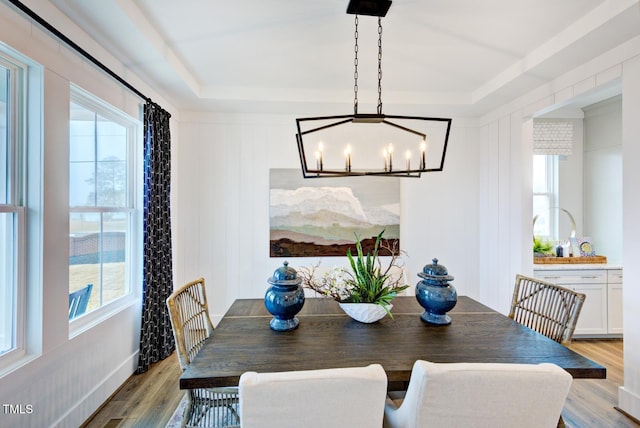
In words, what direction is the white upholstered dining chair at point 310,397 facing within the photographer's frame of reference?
facing away from the viewer

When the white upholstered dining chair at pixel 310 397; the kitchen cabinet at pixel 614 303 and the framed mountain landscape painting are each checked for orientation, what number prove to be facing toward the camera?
2

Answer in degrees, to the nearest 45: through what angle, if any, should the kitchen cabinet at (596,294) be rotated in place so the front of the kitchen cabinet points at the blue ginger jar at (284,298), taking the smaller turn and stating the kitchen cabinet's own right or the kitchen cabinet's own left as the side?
approximately 45° to the kitchen cabinet's own right

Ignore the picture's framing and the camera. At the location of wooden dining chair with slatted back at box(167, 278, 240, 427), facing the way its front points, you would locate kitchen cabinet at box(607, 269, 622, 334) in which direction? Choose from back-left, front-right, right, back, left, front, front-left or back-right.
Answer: front-left

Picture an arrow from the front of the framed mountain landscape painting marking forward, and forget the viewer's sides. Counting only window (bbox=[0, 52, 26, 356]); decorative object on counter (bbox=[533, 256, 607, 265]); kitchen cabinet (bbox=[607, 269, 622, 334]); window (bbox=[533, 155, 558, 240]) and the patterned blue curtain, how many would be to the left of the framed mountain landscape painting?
3

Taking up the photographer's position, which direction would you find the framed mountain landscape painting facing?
facing the viewer

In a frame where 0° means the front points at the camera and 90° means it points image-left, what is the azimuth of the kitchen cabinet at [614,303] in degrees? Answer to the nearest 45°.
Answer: approximately 0°

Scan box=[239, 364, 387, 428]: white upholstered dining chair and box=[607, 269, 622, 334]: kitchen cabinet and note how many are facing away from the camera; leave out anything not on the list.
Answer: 1

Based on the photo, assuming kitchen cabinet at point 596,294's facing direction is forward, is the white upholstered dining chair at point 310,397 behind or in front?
in front

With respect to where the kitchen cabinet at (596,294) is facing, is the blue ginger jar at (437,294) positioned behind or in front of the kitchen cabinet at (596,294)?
in front

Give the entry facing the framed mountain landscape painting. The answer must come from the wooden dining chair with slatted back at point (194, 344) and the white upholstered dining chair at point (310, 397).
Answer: the white upholstered dining chair

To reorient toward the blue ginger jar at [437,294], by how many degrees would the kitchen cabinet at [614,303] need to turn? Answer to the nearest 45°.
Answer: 0° — it already faces it

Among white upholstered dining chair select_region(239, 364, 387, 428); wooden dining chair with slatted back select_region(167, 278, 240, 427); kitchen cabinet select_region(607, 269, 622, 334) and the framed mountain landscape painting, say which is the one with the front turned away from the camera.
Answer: the white upholstered dining chair

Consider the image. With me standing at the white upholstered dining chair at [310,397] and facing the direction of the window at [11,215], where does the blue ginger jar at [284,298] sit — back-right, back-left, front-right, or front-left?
front-right
